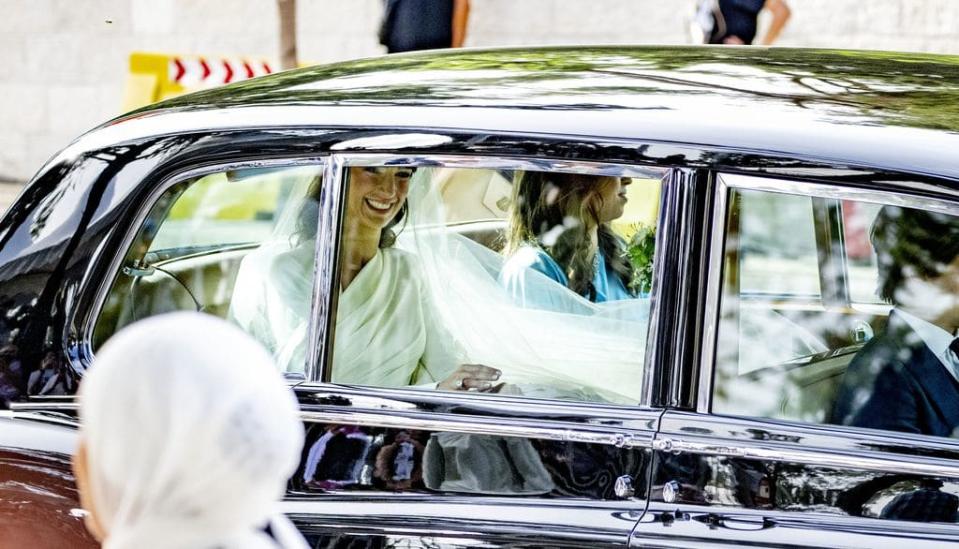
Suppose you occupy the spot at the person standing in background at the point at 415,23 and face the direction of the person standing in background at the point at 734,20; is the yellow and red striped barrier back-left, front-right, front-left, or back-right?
back-left

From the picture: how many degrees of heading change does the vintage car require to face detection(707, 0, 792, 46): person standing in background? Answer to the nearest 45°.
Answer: approximately 90° to its left

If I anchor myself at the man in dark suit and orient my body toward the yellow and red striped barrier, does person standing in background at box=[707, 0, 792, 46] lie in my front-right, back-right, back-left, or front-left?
front-right

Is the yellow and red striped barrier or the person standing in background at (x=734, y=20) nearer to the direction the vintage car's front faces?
the person standing in background

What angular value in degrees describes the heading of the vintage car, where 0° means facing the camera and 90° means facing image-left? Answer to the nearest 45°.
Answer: approximately 270°

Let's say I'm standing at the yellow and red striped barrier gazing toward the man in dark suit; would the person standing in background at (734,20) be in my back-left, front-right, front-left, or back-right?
front-left

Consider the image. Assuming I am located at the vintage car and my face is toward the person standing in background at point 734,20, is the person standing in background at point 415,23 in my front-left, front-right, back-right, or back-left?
front-left

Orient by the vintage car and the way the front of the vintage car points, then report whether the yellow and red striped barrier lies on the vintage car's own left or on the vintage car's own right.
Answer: on the vintage car's own left

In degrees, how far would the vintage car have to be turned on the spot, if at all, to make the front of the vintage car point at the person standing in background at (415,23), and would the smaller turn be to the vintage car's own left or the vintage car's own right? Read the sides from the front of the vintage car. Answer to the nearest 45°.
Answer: approximately 90° to the vintage car's own left

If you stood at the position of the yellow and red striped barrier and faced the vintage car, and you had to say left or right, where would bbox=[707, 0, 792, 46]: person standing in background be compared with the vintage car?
left
